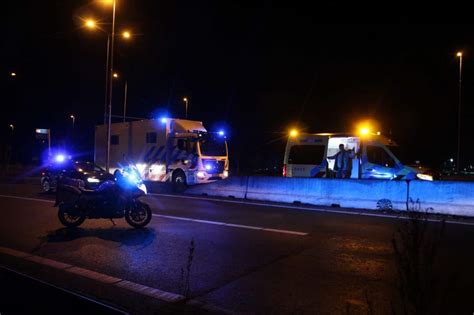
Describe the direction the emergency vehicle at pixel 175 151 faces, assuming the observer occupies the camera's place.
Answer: facing the viewer and to the right of the viewer

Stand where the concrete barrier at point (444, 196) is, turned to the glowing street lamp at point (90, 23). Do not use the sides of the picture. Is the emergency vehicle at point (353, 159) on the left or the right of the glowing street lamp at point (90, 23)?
right

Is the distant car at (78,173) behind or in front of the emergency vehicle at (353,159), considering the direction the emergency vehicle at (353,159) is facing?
behind

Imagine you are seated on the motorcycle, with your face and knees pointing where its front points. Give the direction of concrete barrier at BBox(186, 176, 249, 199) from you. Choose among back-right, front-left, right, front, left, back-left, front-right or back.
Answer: front-left

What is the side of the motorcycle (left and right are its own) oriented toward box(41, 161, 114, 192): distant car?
left

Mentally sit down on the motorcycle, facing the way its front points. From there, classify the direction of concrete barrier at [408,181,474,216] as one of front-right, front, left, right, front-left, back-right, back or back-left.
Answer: front

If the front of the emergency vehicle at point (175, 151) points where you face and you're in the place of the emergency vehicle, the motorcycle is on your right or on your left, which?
on your right

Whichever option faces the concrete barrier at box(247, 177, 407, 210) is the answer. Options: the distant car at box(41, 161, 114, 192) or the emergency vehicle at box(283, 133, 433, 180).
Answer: the distant car

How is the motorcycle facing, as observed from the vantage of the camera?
facing to the right of the viewer

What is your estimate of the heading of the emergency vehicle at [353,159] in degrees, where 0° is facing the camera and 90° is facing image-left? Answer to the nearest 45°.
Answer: approximately 270°

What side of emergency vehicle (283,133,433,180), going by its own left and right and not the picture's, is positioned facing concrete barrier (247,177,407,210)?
right

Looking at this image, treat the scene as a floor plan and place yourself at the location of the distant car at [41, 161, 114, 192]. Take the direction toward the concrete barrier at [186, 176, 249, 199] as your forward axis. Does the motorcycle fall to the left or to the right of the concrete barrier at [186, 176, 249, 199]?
right

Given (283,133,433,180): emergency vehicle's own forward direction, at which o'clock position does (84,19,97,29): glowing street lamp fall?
The glowing street lamp is roughly at 6 o'clock from the emergency vehicle.

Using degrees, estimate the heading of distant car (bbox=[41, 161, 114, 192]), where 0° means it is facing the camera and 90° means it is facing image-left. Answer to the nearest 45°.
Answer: approximately 315°

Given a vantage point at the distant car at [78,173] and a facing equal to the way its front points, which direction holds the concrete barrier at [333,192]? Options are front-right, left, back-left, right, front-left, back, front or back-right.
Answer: front
